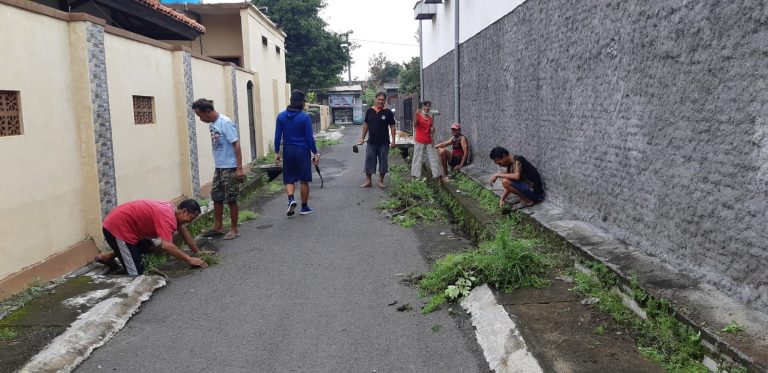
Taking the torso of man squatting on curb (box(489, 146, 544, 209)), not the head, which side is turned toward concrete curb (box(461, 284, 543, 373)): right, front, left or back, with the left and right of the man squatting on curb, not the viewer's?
left

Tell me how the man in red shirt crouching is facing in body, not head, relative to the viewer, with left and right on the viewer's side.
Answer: facing to the right of the viewer

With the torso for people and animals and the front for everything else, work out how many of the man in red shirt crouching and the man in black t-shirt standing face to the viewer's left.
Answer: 0

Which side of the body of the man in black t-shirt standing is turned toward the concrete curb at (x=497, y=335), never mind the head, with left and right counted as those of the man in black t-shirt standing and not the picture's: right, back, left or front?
front

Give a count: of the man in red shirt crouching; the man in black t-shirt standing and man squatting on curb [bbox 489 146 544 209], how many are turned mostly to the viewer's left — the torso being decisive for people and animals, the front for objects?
1

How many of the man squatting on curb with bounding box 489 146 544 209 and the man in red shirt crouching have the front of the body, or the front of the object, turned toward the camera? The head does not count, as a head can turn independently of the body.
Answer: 0

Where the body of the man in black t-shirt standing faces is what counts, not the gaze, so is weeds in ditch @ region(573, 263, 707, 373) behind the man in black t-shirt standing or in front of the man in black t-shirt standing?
in front

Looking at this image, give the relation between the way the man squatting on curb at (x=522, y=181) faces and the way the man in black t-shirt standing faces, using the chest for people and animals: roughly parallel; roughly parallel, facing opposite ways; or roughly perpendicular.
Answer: roughly perpendicular

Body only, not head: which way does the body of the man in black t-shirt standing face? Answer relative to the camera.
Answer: toward the camera

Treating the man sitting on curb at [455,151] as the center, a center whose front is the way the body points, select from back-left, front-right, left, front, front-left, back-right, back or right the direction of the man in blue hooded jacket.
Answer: front

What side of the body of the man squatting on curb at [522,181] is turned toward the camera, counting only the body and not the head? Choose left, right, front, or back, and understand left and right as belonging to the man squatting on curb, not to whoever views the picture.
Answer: left

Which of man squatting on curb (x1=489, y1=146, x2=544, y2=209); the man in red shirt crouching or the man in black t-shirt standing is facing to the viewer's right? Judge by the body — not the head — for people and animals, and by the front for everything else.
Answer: the man in red shirt crouching

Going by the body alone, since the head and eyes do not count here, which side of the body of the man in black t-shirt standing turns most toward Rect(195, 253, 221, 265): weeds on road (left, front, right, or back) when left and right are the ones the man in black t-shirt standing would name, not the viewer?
front

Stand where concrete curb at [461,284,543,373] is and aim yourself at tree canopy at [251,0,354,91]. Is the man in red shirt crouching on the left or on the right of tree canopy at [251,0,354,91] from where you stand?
left

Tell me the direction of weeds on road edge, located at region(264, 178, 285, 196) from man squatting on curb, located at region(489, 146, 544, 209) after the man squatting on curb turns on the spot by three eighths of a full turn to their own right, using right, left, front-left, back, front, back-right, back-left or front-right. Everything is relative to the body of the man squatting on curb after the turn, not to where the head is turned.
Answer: left
